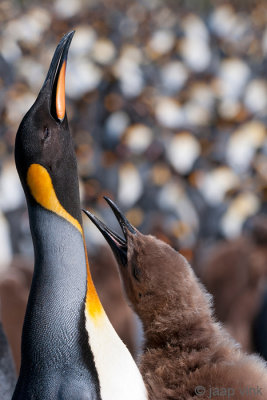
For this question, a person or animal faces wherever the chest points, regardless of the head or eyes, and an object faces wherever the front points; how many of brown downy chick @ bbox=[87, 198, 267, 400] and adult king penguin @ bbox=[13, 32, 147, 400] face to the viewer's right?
1

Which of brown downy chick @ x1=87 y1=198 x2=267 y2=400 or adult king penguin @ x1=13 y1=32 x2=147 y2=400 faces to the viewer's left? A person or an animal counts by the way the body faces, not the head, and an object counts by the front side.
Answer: the brown downy chick

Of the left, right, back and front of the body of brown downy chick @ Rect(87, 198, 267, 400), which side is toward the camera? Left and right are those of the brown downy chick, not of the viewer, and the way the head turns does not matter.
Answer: left

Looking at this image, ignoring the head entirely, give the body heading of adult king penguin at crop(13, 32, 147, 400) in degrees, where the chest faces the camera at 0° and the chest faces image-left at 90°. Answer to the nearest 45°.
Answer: approximately 270°

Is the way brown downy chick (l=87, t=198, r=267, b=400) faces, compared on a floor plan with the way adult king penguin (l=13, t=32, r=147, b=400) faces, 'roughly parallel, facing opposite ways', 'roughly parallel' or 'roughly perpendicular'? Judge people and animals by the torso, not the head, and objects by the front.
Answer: roughly parallel, facing opposite ways
